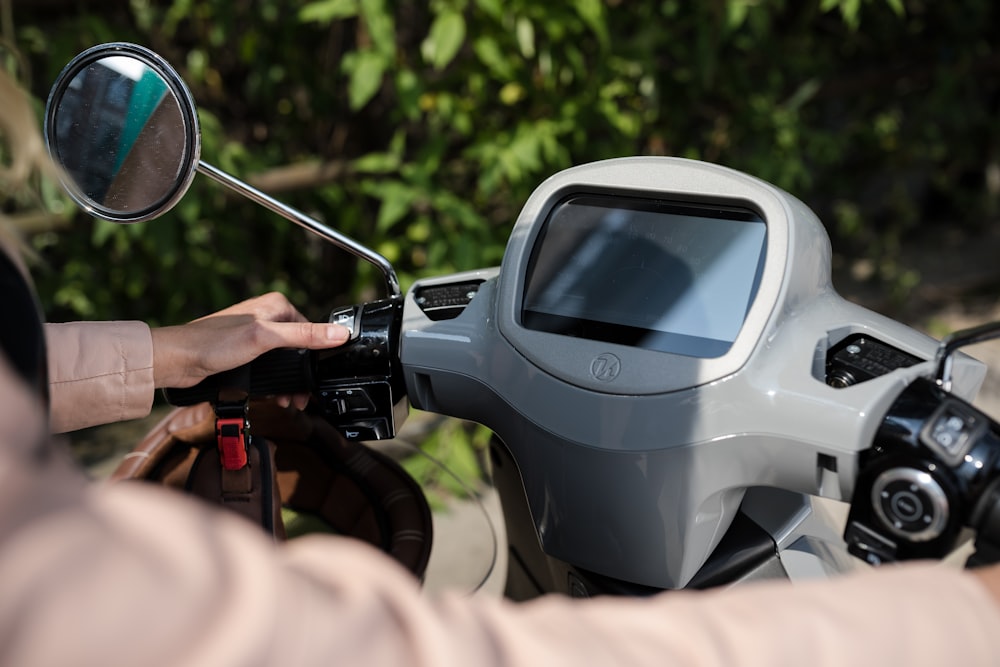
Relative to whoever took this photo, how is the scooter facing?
facing away from the viewer and to the right of the viewer
